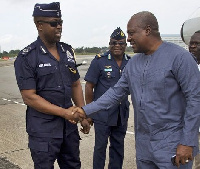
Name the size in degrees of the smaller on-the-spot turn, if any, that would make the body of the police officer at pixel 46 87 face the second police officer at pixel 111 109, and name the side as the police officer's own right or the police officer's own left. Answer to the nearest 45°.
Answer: approximately 90° to the police officer's own left

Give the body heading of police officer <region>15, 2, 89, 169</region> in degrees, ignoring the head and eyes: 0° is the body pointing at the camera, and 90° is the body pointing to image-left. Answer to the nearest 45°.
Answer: approximately 315°
